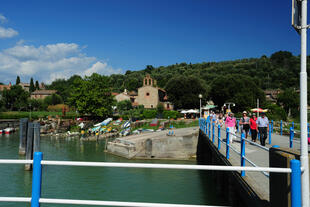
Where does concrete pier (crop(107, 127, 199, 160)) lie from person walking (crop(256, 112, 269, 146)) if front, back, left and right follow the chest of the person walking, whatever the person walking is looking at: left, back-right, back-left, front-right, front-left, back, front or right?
back-right

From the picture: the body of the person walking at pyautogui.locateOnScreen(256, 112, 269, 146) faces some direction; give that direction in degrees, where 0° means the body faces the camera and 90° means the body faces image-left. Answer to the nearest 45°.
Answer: approximately 0°

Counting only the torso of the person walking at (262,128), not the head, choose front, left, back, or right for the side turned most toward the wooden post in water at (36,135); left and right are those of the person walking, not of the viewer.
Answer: right

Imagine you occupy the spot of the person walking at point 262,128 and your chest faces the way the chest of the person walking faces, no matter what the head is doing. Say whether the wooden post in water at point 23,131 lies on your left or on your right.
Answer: on your right
